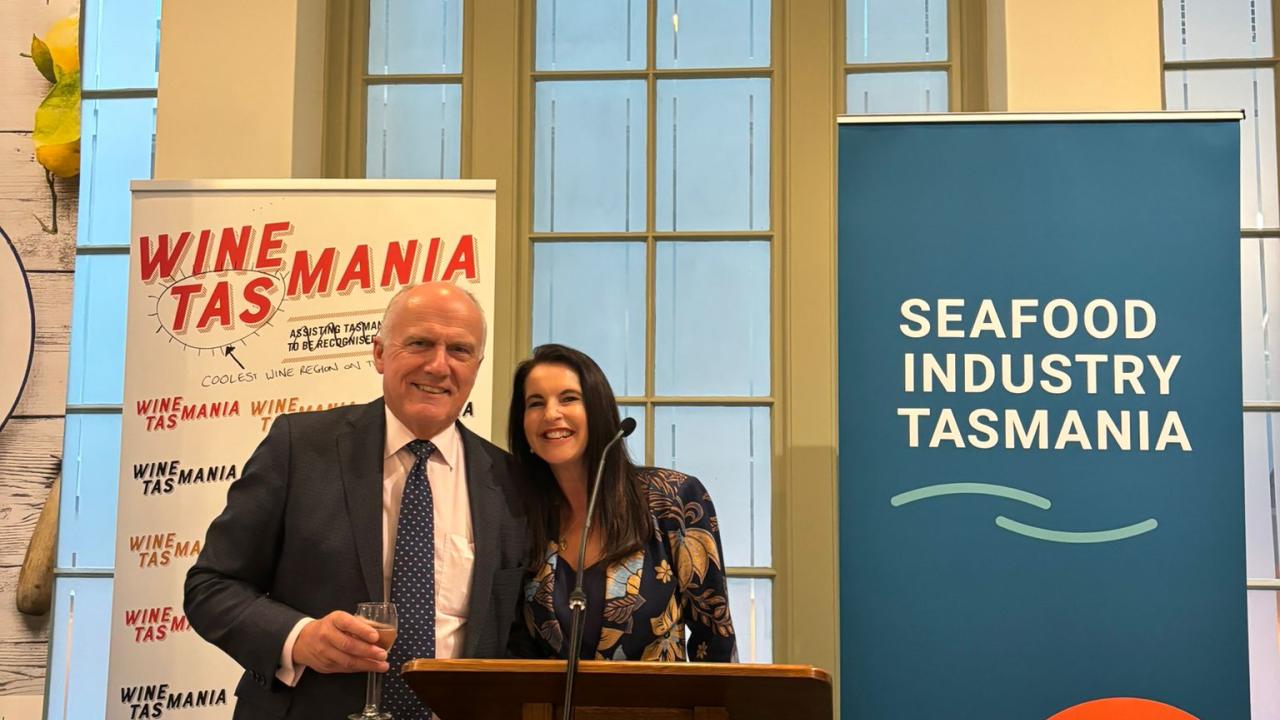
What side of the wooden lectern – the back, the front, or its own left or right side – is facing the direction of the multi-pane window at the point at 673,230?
back

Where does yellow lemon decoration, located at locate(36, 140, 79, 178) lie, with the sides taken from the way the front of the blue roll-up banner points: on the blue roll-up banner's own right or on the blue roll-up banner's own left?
on the blue roll-up banner's own right

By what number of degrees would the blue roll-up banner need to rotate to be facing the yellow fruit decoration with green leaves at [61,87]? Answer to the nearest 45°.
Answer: approximately 90° to its right

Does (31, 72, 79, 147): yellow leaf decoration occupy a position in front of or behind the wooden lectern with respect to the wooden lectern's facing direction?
behind

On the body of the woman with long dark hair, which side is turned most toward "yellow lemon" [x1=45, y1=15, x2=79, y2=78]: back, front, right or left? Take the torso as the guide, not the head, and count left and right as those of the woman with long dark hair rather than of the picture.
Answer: right

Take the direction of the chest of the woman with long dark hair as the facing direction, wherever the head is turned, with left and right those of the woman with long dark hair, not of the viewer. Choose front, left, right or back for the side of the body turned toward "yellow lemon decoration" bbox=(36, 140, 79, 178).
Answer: right

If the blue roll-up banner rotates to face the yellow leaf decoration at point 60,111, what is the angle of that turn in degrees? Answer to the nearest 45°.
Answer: approximately 90° to its right

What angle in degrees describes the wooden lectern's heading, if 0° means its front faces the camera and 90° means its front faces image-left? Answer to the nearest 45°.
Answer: approximately 0°
